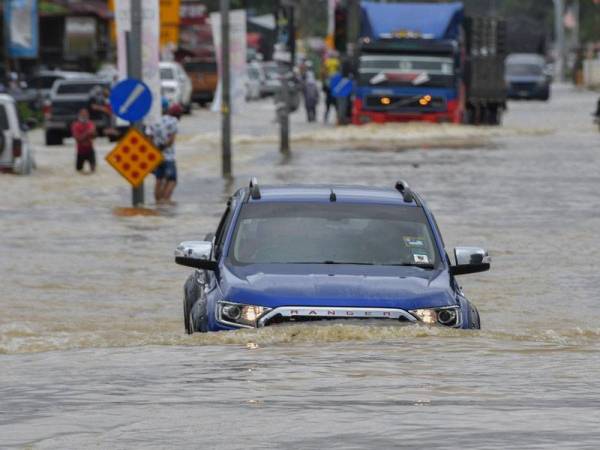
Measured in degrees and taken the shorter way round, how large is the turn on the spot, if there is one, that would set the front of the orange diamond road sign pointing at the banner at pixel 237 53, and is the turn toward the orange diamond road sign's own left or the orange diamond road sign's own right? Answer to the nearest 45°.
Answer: approximately 180°

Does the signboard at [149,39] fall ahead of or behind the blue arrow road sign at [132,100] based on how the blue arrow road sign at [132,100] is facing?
behind

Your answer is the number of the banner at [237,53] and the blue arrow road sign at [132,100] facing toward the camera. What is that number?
2

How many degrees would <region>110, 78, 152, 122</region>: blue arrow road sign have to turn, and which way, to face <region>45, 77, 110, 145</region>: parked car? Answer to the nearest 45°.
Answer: approximately 180°

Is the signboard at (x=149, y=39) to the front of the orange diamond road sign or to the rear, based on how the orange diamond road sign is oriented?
to the rear

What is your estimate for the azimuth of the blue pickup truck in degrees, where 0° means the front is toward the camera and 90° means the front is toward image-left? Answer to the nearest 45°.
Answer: approximately 0°

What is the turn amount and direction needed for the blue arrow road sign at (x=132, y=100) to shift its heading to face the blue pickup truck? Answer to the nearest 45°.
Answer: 0° — it already faces it

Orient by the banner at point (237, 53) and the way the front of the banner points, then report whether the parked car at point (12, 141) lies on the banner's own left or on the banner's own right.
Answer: on the banner's own right
